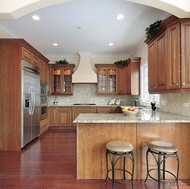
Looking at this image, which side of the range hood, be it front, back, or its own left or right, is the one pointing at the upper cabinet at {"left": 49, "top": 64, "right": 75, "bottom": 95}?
right

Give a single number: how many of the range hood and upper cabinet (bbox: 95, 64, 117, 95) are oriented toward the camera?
2

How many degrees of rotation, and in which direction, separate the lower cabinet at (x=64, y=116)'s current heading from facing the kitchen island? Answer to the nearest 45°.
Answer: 0° — it already faces it

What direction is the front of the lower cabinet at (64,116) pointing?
toward the camera

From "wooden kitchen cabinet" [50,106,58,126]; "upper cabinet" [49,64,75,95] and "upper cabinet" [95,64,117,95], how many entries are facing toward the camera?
3

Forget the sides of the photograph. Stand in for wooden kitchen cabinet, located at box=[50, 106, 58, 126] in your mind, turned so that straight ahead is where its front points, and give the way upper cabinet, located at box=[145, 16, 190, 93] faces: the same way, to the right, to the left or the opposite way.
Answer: to the right

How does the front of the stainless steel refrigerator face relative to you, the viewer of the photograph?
facing the viewer and to the right of the viewer

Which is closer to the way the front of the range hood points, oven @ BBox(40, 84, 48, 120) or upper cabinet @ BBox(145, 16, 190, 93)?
the upper cabinet

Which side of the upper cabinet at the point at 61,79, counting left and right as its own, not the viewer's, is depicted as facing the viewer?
front

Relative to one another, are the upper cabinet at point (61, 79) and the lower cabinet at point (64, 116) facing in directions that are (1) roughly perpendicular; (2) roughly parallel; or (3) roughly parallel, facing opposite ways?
roughly parallel

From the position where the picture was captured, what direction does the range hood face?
facing the viewer

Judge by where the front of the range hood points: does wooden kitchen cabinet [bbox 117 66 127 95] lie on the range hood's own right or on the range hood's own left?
on the range hood's own left

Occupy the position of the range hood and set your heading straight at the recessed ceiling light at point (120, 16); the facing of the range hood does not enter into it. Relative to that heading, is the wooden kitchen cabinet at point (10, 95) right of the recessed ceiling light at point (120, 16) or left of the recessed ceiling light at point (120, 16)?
right
